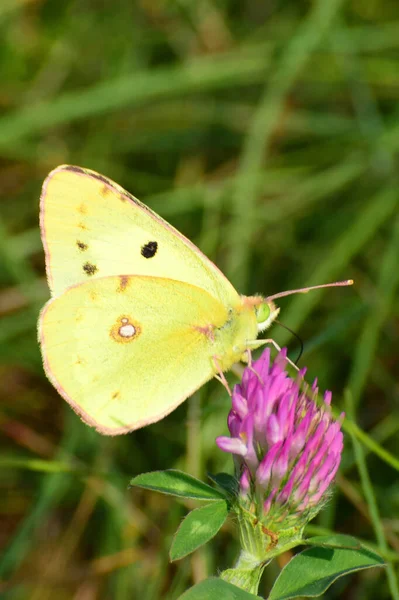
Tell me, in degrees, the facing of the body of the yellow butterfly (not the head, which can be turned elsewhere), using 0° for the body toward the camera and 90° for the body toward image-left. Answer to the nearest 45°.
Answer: approximately 270°
